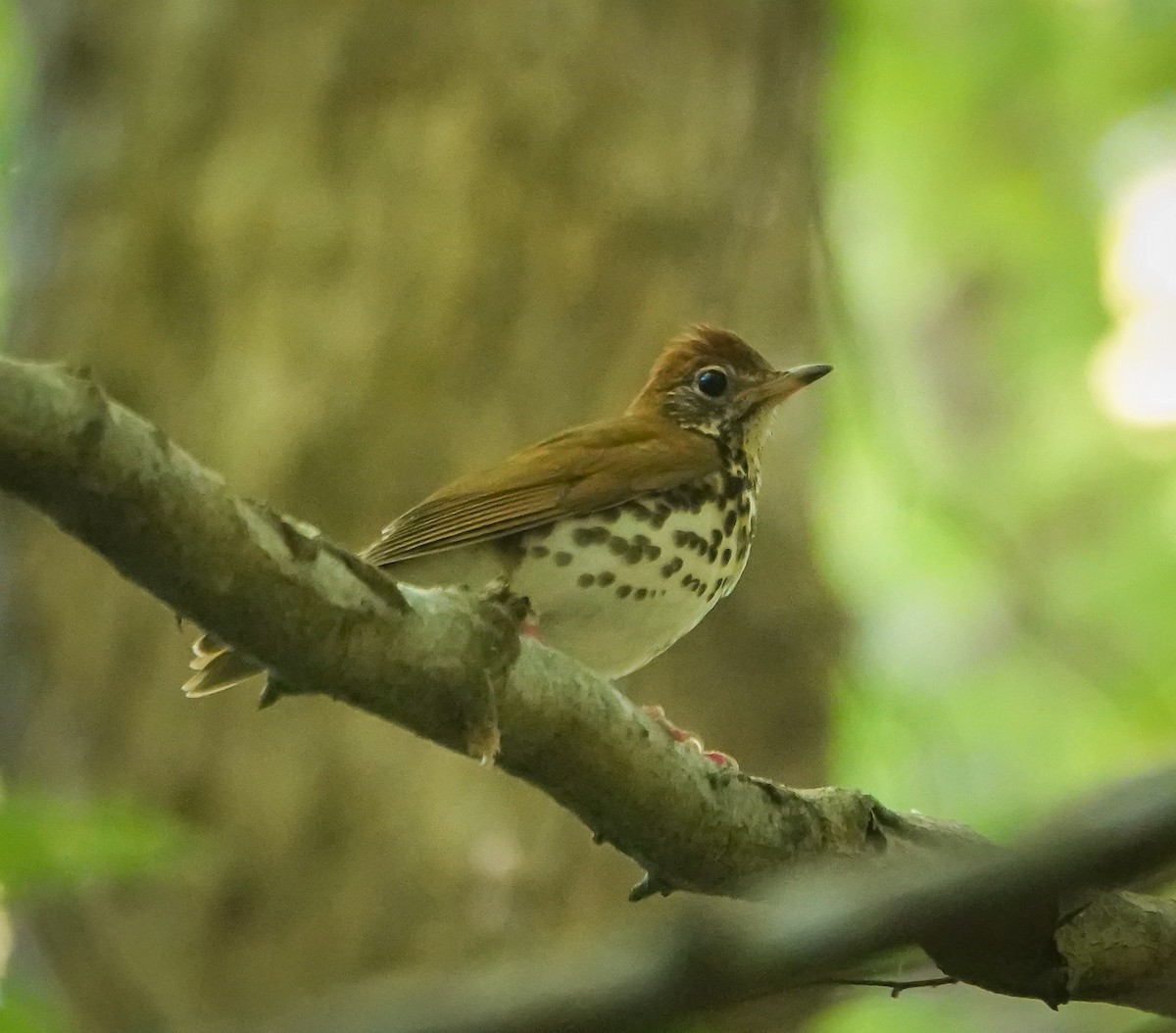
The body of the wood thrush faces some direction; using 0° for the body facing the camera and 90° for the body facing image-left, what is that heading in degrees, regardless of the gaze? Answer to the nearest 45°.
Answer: approximately 270°
